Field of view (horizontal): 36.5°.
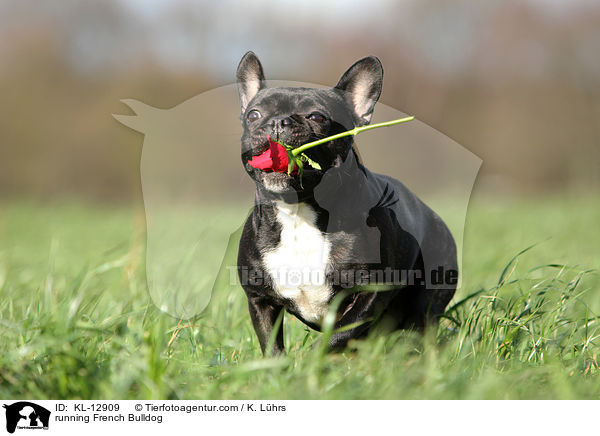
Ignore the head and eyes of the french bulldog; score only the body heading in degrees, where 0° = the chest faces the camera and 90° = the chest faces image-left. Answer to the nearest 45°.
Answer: approximately 45°
